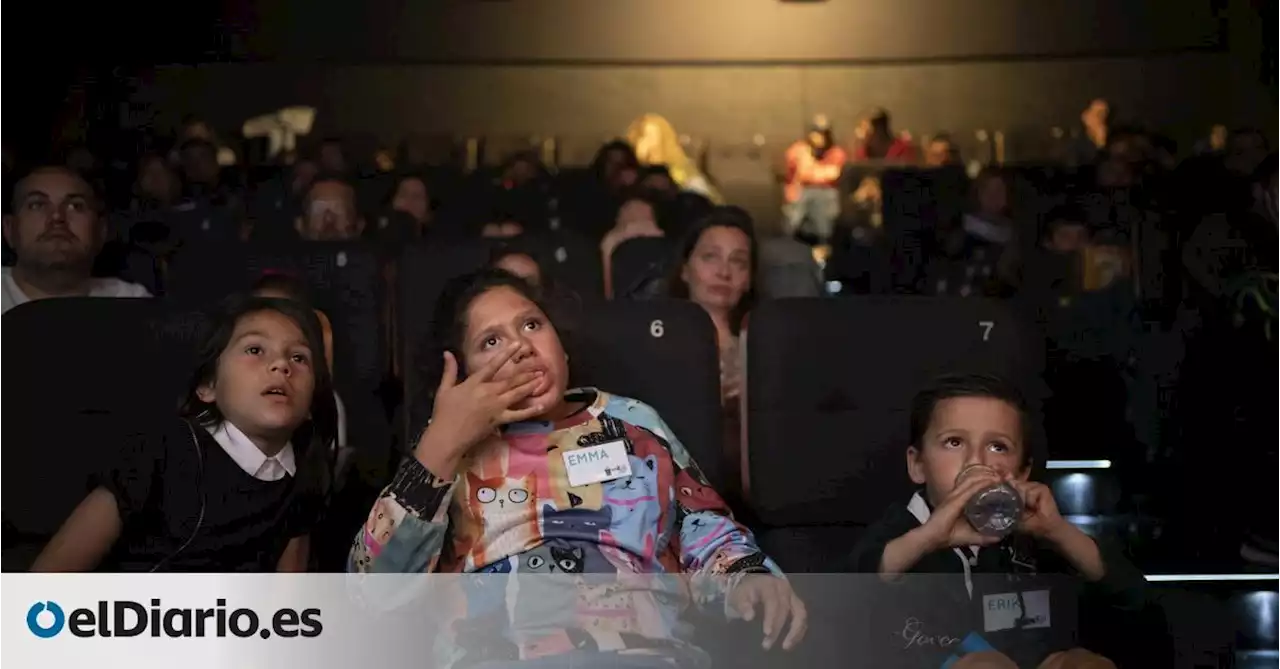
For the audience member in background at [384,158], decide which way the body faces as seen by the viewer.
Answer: toward the camera

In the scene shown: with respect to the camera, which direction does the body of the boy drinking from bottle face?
toward the camera

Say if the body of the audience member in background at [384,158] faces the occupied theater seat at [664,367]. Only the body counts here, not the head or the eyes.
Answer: yes

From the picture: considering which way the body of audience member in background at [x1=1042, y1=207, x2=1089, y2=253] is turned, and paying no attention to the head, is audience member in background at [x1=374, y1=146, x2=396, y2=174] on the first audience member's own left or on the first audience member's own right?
on the first audience member's own right

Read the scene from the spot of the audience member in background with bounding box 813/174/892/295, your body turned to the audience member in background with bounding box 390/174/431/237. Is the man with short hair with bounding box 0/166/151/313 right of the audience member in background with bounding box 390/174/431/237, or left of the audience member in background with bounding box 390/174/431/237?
left

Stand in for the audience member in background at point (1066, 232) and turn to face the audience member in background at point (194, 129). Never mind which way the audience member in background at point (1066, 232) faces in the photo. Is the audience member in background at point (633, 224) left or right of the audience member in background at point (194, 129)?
left

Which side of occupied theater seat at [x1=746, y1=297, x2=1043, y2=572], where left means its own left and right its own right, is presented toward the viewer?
front

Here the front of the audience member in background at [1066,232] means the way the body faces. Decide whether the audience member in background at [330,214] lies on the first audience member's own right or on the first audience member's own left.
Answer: on the first audience member's own right

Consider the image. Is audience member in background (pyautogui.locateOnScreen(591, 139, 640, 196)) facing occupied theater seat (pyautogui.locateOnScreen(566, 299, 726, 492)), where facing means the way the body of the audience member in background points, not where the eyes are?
yes

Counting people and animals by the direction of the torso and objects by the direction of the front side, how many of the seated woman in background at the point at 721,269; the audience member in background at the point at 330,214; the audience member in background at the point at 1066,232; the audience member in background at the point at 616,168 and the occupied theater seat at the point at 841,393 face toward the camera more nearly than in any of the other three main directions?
5

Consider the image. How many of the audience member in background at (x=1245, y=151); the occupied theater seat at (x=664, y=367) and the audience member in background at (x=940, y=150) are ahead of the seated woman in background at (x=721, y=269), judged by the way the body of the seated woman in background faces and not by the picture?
1

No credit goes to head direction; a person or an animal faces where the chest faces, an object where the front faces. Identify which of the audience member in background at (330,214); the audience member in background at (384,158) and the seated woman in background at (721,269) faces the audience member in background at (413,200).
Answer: the audience member in background at (384,158)

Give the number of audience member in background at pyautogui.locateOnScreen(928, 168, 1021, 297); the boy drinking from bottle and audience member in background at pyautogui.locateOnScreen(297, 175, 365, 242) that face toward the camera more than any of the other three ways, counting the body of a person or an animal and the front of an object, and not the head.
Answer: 3

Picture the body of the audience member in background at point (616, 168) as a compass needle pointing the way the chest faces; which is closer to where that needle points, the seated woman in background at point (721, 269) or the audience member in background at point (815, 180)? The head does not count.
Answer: the seated woman in background

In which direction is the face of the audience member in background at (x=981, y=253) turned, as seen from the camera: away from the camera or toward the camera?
toward the camera
